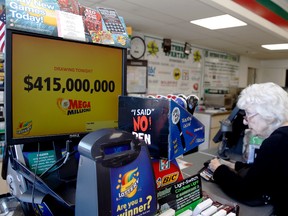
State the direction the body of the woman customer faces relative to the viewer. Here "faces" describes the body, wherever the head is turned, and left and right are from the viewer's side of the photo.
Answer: facing to the left of the viewer

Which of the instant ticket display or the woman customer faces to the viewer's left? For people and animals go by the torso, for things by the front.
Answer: the woman customer

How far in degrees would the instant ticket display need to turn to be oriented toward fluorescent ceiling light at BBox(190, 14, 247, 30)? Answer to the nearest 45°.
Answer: approximately 90° to its left

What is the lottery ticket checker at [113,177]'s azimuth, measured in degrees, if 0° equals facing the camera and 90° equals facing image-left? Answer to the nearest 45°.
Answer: approximately 315°

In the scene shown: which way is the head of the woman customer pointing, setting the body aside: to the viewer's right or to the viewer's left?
to the viewer's left

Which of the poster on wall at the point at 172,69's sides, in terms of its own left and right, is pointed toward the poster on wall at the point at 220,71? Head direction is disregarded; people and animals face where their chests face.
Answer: left

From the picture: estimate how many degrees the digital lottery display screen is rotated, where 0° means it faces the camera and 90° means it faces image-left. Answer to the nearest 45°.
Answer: approximately 315°
